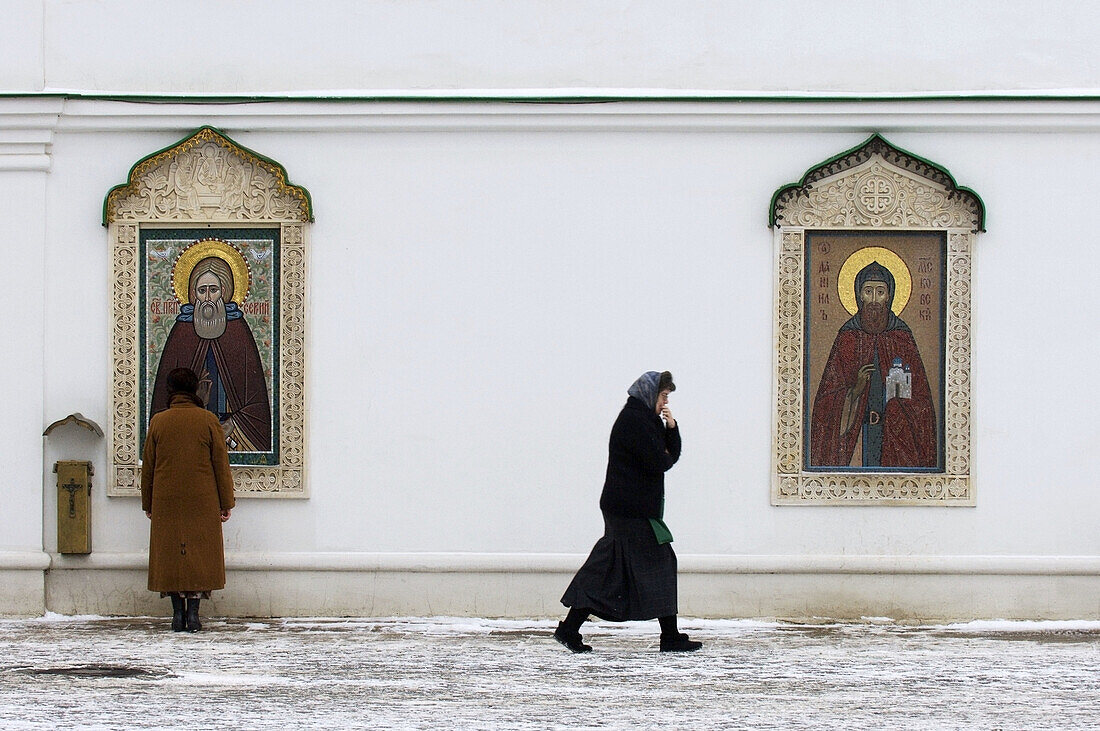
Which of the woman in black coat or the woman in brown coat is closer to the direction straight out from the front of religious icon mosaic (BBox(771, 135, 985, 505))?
the woman in black coat

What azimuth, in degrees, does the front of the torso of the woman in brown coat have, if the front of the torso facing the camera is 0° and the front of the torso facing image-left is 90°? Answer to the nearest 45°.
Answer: approximately 180°

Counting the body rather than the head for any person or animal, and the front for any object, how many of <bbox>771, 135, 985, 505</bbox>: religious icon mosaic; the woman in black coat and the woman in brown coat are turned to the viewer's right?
1

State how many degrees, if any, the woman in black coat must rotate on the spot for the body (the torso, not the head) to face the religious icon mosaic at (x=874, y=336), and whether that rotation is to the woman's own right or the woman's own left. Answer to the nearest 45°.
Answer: approximately 45° to the woman's own left

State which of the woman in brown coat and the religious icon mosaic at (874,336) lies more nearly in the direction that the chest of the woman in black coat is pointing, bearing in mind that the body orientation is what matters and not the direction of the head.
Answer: the religious icon mosaic

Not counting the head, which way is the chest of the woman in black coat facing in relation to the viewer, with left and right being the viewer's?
facing to the right of the viewer

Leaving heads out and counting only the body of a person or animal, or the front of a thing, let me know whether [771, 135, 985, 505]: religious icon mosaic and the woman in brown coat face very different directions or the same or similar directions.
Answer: very different directions

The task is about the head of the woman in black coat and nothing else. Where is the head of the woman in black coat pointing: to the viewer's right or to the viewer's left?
to the viewer's right

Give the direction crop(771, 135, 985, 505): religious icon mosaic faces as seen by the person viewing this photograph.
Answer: facing the viewer

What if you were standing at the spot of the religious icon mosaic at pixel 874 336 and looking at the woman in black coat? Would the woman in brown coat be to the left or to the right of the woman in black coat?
right

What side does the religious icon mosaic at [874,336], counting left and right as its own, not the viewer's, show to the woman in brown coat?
right

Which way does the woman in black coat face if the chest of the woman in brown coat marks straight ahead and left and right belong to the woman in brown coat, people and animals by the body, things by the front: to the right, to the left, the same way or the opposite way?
to the right

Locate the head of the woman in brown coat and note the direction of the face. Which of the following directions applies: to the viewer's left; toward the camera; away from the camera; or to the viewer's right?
away from the camera

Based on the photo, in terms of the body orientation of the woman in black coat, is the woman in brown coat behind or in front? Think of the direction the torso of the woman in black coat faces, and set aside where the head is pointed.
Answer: behind
